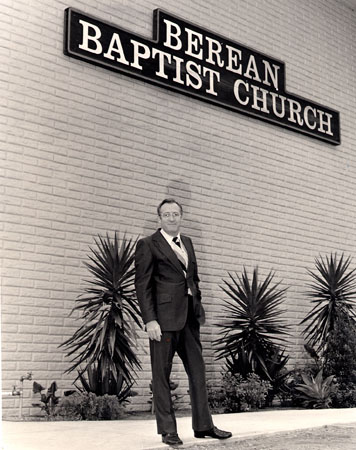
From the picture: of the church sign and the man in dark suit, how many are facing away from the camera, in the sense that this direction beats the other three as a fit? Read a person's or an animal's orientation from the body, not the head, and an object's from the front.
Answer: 0

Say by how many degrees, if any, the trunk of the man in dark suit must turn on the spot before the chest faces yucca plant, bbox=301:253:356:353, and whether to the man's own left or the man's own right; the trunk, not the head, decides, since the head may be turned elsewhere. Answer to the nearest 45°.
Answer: approximately 90° to the man's own left

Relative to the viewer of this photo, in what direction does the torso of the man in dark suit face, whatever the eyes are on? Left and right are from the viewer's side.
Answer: facing the viewer and to the right of the viewer
